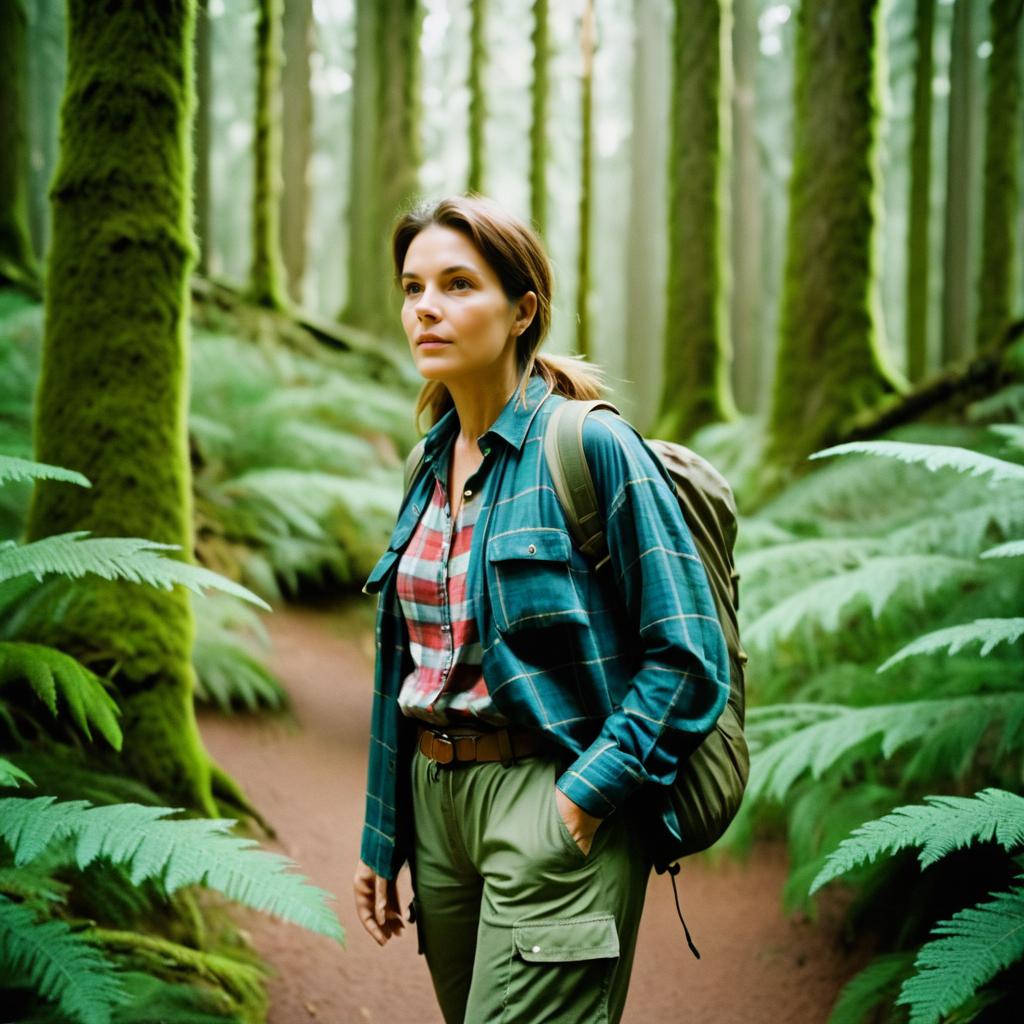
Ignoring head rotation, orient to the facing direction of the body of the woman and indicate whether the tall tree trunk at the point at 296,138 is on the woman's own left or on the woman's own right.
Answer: on the woman's own right

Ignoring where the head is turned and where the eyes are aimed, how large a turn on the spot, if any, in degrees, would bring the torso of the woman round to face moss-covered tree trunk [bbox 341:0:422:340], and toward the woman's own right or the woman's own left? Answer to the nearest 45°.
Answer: approximately 135° to the woman's own right

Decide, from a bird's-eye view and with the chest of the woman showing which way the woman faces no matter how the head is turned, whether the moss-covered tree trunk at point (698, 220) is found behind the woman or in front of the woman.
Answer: behind

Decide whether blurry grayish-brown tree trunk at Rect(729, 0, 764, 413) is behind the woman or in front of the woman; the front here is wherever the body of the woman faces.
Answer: behind

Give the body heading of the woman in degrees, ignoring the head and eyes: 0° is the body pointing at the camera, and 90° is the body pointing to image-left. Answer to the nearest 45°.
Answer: approximately 45°
